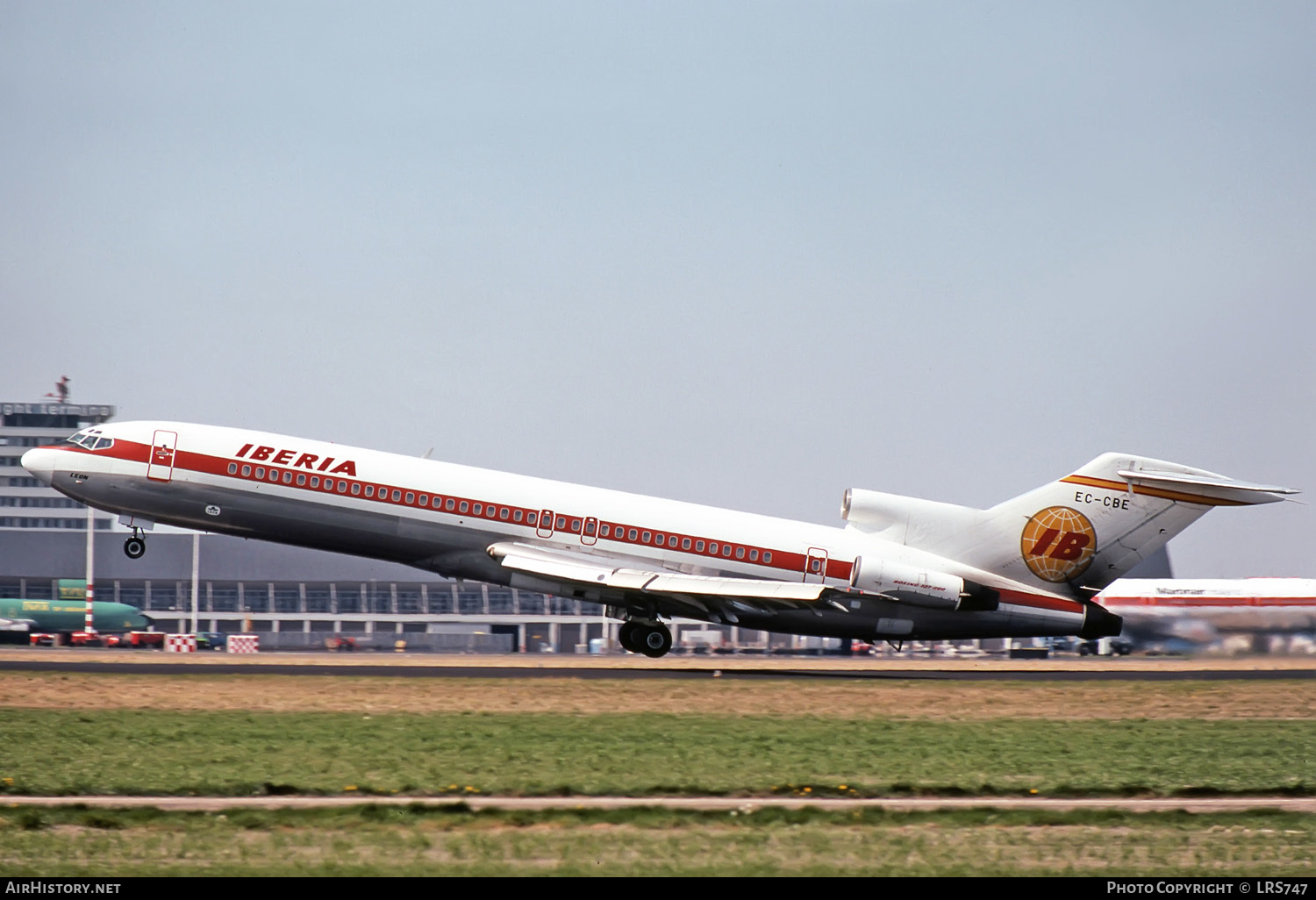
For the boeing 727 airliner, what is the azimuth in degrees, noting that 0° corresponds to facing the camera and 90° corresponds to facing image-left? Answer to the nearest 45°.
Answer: approximately 90°
